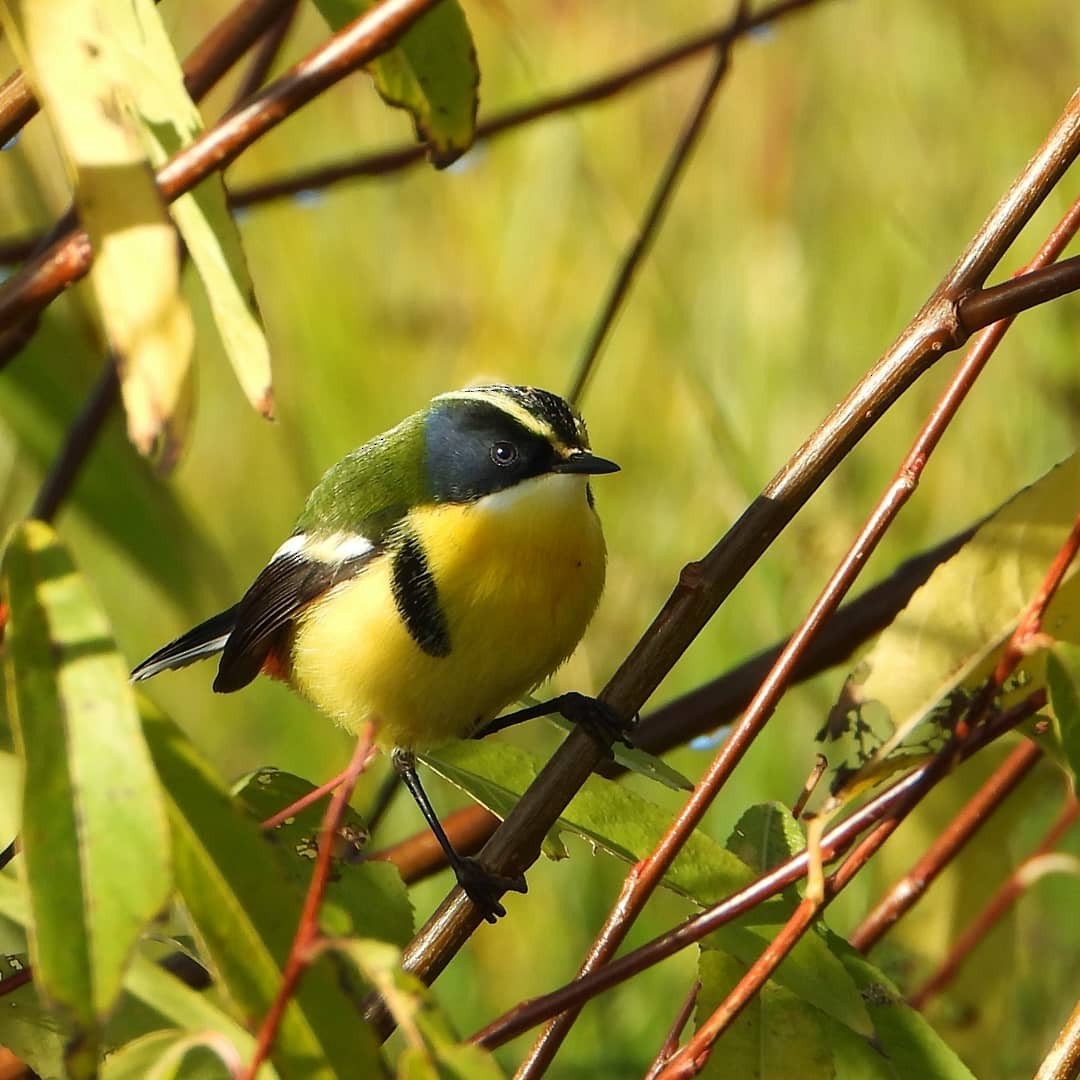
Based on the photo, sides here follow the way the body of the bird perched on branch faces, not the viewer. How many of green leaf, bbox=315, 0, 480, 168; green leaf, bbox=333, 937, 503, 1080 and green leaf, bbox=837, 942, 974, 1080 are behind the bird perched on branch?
0

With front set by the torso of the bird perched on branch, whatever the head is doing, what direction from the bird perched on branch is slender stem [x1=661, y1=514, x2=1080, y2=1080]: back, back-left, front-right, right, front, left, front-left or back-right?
front-left

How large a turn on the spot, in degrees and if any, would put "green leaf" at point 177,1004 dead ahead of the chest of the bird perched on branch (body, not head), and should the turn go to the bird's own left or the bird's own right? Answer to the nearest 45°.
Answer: approximately 45° to the bird's own right

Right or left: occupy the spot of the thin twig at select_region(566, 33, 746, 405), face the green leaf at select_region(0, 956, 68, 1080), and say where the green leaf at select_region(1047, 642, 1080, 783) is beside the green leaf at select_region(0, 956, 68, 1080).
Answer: left

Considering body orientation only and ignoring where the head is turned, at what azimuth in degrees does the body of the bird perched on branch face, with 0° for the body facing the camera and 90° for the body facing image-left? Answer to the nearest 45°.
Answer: approximately 315°

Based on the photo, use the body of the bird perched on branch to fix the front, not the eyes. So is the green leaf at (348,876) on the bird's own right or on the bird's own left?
on the bird's own right

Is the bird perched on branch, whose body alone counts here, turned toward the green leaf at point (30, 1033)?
no

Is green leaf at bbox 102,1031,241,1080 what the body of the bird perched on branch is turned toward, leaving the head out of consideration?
no

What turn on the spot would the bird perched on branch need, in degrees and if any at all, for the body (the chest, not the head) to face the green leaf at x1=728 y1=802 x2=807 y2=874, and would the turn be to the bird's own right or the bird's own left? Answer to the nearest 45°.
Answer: approximately 45° to the bird's own left
